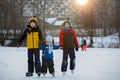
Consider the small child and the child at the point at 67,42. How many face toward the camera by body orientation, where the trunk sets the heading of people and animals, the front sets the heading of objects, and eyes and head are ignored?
2

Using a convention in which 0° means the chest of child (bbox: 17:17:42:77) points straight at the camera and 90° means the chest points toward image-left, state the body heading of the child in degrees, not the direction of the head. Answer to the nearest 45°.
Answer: approximately 0°

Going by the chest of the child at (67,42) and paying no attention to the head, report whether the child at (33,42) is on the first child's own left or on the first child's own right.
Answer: on the first child's own right

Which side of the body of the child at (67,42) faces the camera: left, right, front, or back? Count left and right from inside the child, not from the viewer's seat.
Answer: front

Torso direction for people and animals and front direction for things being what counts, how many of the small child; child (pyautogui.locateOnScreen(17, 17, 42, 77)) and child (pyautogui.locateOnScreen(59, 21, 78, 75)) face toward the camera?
3
